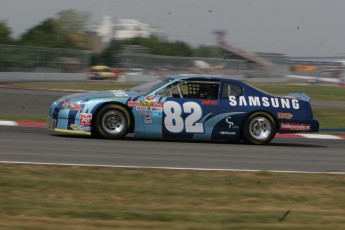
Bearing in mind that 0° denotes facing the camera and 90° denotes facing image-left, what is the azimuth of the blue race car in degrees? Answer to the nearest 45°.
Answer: approximately 90°

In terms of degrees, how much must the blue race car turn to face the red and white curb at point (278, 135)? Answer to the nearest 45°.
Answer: approximately 135° to its right

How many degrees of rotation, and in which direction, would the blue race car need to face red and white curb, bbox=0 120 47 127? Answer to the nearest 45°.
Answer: approximately 45° to its right
